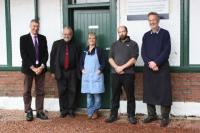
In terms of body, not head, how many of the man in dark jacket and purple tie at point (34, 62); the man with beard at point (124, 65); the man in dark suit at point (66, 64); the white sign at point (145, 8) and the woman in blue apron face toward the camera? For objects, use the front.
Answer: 5

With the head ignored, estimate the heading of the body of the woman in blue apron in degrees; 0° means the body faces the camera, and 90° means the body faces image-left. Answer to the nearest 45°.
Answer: approximately 0°

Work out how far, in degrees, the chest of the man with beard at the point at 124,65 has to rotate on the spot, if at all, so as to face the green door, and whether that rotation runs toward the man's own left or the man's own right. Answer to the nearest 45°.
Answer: approximately 135° to the man's own right

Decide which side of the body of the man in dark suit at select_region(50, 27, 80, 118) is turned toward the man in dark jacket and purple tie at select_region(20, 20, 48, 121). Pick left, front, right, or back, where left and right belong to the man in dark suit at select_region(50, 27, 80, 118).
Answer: right

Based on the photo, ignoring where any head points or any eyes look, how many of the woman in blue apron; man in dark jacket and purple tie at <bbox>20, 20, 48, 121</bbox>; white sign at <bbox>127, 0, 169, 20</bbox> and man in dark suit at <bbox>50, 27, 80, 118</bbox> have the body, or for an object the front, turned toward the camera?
4

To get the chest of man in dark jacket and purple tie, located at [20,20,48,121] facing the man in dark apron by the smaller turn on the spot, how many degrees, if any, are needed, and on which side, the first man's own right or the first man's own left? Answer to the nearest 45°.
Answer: approximately 90° to the first man's own left

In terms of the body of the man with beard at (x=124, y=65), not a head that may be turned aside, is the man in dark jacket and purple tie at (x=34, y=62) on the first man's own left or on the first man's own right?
on the first man's own right

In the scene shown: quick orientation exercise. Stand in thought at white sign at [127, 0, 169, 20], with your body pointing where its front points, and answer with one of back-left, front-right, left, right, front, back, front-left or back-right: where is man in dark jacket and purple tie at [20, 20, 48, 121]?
right

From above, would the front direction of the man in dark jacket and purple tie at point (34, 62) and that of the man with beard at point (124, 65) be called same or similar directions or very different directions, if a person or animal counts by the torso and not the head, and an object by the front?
same or similar directions

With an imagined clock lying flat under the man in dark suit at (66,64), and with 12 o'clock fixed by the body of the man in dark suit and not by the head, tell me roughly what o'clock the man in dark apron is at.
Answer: The man in dark apron is roughly at 10 o'clock from the man in dark suit.

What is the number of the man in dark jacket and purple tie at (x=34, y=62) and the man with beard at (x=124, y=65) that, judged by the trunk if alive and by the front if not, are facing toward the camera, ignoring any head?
2

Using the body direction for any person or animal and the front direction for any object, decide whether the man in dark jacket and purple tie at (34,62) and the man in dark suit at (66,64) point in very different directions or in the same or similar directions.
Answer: same or similar directions

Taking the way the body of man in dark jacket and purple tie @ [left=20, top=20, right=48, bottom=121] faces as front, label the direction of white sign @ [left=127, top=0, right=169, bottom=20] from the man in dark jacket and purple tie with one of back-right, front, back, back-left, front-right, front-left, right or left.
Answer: left

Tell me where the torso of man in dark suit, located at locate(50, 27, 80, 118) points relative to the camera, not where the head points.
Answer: toward the camera

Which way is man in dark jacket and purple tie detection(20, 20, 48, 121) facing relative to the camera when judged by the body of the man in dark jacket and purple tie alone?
toward the camera

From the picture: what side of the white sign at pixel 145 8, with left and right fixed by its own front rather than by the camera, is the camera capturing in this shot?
front
